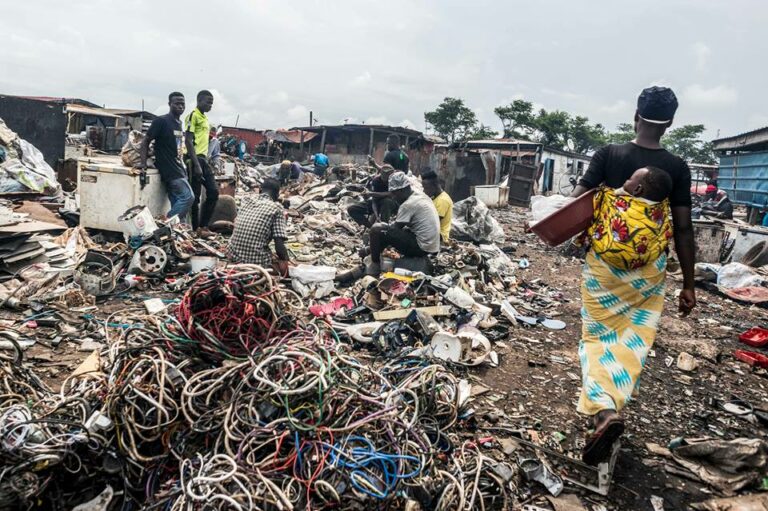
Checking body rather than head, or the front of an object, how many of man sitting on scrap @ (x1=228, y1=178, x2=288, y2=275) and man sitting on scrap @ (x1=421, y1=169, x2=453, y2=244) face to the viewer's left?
1

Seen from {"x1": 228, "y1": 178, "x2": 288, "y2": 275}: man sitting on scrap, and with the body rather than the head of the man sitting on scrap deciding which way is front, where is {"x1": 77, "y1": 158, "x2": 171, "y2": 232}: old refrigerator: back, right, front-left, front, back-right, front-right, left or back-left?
left

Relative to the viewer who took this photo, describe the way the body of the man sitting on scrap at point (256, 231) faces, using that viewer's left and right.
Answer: facing away from the viewer and to the right of the viewer

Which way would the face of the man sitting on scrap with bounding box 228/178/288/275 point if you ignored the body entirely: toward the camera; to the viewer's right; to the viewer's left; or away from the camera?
away from the camera

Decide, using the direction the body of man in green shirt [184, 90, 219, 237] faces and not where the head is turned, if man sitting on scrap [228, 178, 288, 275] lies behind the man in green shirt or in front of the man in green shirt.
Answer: in front

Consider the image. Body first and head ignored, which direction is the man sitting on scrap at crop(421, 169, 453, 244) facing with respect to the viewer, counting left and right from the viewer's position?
facing to the left of the viewer

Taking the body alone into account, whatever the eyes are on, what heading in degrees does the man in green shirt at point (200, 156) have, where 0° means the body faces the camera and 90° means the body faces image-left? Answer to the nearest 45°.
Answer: approximately 315°

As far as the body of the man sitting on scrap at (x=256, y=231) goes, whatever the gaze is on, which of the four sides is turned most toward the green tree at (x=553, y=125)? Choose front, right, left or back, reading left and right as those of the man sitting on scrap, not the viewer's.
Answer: front

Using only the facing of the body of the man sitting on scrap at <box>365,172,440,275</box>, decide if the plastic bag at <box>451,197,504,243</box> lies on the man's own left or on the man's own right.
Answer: on the man's own right

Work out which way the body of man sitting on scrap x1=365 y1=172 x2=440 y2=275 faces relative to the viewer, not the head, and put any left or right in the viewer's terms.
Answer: facing to the left of the viewer

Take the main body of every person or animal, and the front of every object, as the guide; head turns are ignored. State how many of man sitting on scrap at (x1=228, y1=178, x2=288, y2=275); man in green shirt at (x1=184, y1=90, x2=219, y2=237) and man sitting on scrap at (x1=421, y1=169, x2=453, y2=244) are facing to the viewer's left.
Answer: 1

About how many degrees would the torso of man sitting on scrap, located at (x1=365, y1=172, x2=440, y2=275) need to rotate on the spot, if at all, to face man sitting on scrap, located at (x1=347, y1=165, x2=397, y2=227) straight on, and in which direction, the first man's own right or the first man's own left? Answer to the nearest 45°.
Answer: approximately 90° to the first man's own right

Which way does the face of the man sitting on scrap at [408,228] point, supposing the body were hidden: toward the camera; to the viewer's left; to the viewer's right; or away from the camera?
to the viewer's left

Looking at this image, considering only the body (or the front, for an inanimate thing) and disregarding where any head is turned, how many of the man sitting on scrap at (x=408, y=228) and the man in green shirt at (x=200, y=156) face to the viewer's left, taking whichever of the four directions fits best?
1

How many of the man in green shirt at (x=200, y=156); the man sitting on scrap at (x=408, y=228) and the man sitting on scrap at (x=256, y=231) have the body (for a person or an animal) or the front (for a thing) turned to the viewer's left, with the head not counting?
1
